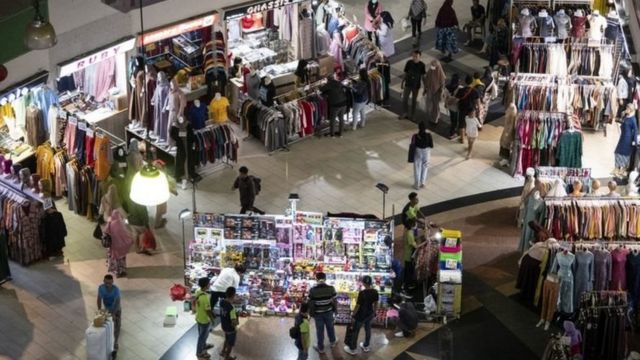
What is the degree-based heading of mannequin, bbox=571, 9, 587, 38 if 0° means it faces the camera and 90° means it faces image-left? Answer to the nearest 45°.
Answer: approximately 0°

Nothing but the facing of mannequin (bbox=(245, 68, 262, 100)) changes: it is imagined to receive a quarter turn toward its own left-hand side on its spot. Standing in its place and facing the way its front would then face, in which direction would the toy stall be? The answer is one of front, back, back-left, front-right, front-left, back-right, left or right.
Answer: back-right

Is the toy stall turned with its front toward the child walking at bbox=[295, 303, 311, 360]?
yes

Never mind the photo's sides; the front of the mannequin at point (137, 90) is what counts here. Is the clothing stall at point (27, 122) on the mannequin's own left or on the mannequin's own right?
on the mannequin's own right

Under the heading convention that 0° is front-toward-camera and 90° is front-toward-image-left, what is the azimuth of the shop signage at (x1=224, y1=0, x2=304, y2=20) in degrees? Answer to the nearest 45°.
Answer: approximately 315°

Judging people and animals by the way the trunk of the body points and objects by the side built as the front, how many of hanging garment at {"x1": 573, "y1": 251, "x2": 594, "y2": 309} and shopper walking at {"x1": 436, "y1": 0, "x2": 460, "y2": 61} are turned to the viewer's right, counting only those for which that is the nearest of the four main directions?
0
